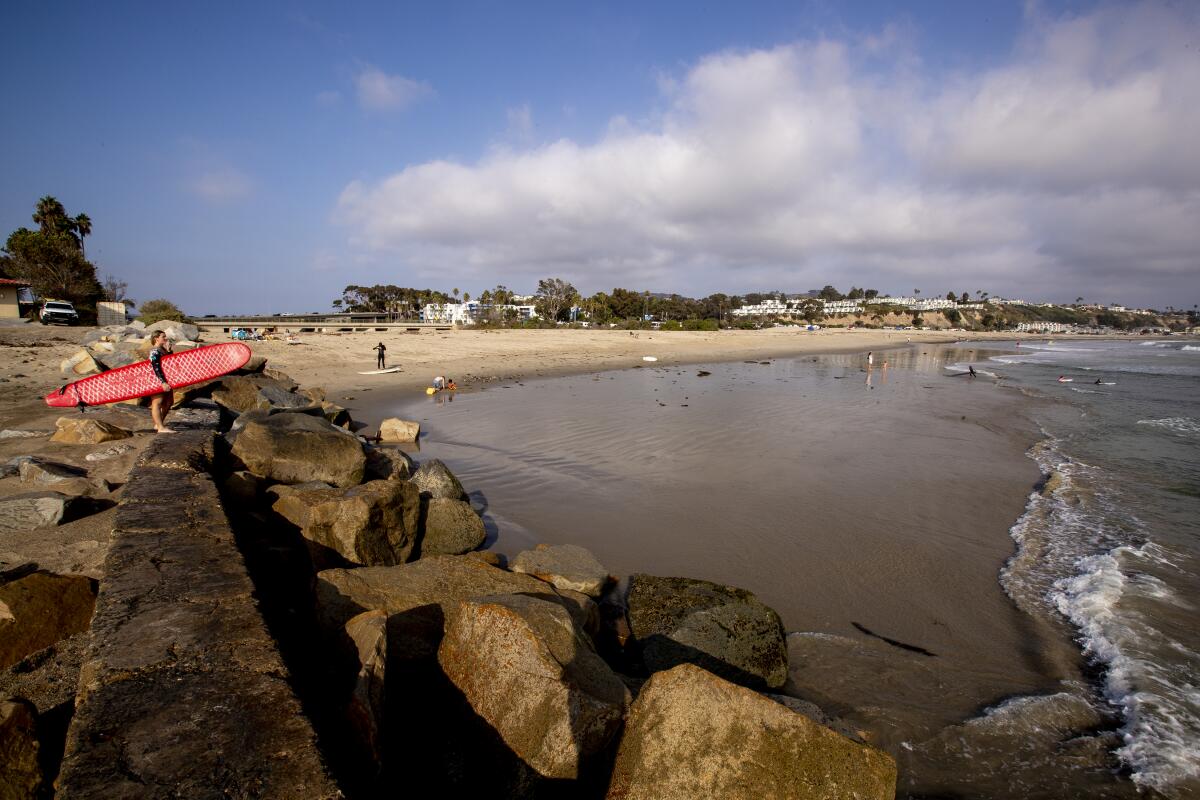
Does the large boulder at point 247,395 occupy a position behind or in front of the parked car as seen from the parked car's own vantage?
in front

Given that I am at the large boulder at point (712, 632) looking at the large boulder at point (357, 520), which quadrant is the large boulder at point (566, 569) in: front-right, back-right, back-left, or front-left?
front-right

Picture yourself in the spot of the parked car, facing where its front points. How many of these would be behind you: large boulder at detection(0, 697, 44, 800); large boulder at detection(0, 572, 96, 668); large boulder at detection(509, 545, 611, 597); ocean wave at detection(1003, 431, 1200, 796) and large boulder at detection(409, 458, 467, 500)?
0

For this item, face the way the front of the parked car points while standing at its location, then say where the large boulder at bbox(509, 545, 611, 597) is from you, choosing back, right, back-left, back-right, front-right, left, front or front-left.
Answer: front

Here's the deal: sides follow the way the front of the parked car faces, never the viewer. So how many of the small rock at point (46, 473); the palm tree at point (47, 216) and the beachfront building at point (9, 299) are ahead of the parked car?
1

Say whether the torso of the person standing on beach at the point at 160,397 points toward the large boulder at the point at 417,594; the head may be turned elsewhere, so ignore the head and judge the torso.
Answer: no

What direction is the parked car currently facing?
toward the camera

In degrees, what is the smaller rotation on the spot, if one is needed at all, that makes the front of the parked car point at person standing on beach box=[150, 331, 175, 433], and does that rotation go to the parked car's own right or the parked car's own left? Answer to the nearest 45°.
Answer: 0° — it already faces them

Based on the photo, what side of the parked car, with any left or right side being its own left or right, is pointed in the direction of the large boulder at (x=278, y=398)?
front

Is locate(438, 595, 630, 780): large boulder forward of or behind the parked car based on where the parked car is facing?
forward

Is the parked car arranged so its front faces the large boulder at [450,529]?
yes

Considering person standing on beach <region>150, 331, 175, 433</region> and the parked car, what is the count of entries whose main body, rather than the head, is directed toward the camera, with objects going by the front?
1

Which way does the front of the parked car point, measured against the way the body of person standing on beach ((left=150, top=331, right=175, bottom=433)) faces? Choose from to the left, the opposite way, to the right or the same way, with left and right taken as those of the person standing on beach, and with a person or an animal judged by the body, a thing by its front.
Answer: to the right

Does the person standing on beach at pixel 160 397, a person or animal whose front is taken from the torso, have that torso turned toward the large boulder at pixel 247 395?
no
